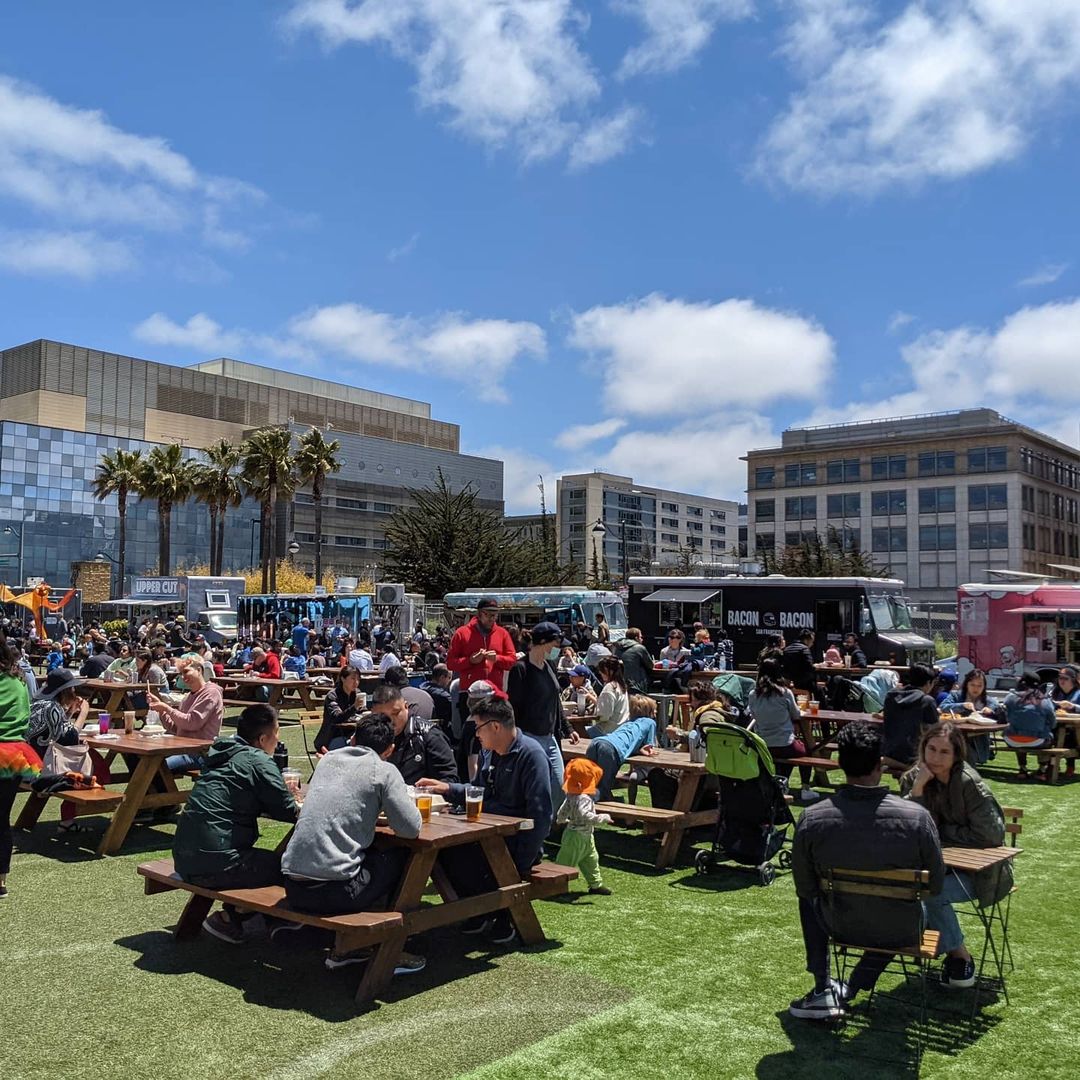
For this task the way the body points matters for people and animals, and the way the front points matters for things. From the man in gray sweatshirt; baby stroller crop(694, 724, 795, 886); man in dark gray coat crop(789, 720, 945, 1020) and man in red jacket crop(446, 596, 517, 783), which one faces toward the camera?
the man in red jacket

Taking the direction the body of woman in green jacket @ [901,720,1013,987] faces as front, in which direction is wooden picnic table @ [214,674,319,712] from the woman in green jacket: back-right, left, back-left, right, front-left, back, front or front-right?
right

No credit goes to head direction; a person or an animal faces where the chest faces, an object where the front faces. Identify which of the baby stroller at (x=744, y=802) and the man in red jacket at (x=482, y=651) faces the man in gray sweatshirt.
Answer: the man in red jacket

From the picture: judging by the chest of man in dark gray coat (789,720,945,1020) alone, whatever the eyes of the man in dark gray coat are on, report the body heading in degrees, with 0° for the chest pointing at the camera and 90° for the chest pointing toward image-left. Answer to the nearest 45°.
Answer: approximately 180°

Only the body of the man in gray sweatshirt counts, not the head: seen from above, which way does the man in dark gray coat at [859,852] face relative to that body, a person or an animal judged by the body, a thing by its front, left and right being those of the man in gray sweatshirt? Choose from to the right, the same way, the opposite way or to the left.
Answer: the same way

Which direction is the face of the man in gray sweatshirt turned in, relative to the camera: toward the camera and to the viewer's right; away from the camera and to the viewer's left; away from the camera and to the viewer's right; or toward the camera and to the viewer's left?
away from the camera and to the viewer's right

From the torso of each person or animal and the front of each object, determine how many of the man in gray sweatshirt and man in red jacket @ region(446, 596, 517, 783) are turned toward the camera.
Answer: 1

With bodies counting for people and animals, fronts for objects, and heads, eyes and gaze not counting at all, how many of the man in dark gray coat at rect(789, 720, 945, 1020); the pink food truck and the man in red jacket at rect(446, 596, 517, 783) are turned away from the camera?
1

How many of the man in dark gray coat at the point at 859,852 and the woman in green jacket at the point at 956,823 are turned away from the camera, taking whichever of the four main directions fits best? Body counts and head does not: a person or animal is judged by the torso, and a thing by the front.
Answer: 1

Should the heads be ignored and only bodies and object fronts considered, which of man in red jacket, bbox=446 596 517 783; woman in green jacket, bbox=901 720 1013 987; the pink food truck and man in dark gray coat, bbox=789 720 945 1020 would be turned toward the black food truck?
the man in dark gray coat

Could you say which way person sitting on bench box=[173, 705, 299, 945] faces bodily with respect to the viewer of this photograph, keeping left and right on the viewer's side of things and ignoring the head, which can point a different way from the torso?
facing away from the viewer and to the right of the viewer

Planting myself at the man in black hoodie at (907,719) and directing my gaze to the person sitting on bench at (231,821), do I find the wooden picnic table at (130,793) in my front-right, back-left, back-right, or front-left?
front-right

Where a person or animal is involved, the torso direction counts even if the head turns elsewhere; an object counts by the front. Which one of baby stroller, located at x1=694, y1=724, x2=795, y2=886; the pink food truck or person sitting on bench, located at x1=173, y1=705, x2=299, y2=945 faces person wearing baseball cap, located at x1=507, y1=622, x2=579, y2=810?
the person sitting on bench

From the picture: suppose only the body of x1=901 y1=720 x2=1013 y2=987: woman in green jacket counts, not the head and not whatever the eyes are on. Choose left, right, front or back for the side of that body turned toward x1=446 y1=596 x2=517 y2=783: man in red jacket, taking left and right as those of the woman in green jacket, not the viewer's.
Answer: right

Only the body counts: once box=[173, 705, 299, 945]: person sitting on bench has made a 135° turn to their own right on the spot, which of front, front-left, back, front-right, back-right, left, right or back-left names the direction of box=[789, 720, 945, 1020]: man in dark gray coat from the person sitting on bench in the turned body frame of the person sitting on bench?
front-left

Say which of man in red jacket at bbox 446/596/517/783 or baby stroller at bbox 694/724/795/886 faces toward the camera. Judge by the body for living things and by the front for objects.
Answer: the man in red jacket

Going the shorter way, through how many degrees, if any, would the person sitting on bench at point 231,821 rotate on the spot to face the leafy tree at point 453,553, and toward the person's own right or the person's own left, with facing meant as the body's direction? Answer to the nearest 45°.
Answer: approximately 45° to the person's own left

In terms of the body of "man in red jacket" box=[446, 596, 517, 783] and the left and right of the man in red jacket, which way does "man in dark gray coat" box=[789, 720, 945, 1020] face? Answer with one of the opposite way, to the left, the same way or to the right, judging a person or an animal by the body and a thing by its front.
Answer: the opposite way

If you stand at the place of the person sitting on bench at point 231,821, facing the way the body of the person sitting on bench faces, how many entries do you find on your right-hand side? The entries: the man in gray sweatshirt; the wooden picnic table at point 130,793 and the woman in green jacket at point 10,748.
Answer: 1

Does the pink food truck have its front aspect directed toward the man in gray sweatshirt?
no

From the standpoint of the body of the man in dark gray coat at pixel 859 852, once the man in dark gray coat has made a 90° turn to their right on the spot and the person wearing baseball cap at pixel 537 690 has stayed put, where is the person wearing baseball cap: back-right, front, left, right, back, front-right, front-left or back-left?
back-left

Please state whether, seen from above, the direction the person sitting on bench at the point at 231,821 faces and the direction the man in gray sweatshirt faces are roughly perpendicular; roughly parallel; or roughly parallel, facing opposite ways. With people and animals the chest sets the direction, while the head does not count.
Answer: roughly parallel

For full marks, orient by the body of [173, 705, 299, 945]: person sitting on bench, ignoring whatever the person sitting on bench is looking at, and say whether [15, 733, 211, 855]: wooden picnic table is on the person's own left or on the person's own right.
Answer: on the person's own left

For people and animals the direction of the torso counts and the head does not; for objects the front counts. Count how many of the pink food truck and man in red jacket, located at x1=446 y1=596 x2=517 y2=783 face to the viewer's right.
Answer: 1
